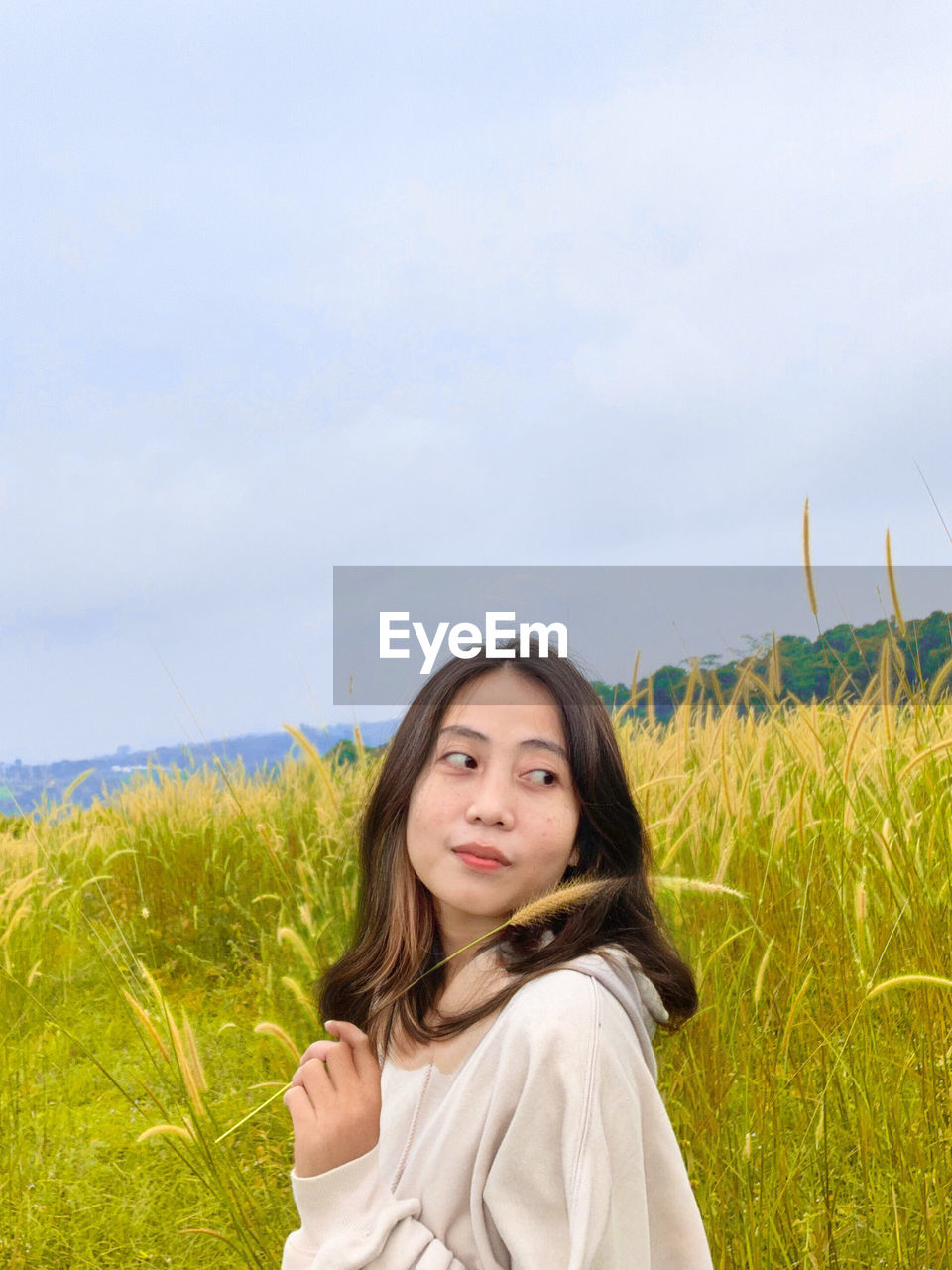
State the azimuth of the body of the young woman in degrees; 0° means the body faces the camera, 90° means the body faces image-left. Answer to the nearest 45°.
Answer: approximately 45°
